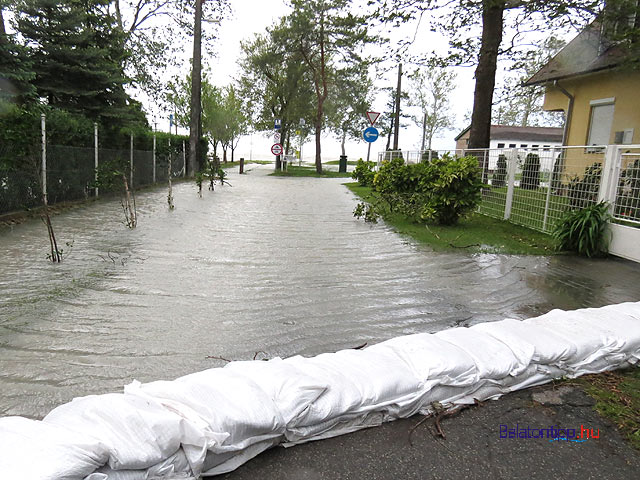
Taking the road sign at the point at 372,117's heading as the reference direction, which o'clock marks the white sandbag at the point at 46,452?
The white sandbag is roughly at 12 o'clock from the road sign.

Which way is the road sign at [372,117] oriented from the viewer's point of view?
toward the camera

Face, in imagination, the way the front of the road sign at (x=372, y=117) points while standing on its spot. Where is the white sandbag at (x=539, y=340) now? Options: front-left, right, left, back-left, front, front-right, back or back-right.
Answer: front

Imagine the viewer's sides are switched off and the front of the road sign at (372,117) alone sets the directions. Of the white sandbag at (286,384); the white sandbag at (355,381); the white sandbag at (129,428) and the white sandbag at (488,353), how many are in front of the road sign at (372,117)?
4

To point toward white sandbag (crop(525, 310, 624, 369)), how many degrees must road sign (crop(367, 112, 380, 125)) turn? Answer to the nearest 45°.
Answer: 0° — it already faces it

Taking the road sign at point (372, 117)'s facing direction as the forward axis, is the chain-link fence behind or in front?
in front

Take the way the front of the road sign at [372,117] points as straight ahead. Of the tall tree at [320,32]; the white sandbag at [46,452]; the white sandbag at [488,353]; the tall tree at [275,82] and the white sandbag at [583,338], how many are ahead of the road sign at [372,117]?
3

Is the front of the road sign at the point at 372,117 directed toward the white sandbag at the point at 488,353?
yes

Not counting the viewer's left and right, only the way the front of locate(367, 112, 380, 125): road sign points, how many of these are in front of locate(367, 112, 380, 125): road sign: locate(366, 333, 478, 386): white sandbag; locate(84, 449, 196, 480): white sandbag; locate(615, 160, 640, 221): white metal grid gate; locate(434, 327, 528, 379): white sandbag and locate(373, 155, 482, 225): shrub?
5

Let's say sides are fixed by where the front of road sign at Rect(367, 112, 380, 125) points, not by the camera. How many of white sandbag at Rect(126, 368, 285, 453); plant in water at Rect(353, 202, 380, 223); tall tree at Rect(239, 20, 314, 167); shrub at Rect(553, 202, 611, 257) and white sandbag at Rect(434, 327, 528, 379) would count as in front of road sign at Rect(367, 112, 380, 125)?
4

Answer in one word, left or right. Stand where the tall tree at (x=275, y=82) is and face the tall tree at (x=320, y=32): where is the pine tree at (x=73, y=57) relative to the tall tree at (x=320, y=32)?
right

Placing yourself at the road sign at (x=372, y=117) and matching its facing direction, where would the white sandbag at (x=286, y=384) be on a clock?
The white sandbag is roughly at 12 o'clock from the road sign.

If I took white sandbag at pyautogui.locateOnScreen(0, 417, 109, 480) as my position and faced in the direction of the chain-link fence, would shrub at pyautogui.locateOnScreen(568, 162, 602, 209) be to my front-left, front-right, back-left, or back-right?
front-right

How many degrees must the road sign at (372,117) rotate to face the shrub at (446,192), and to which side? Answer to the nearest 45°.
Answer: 0° — it already faces it

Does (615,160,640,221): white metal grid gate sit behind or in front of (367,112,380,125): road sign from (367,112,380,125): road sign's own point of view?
in front
